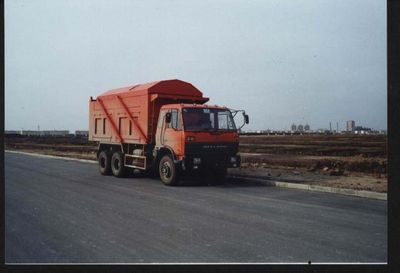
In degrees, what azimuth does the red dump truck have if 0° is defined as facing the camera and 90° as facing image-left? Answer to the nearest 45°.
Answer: approximately 315°
